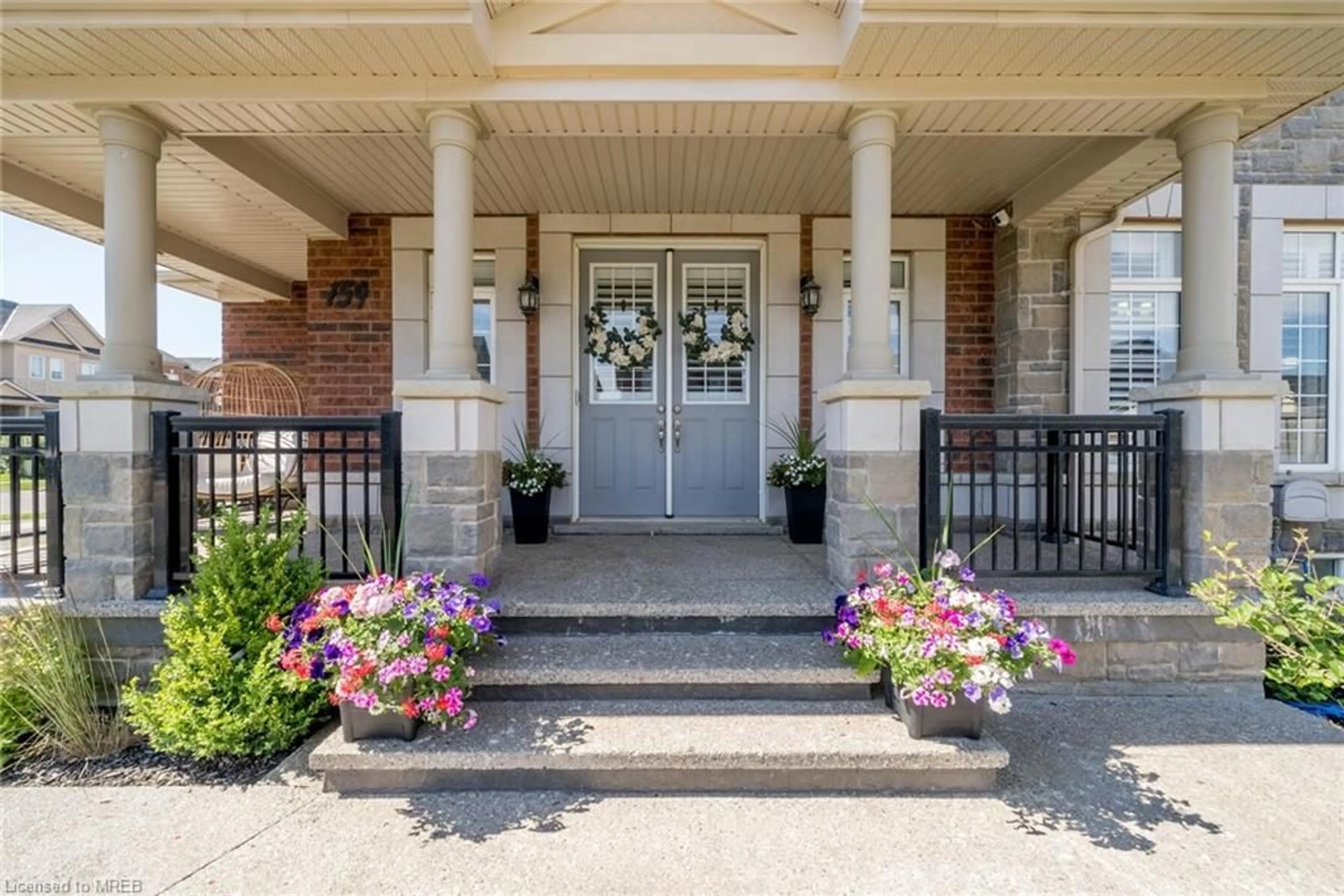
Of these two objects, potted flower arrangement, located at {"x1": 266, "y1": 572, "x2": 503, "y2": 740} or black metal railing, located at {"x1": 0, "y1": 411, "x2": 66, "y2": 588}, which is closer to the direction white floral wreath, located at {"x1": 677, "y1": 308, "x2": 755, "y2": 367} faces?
the potted flower arrangement

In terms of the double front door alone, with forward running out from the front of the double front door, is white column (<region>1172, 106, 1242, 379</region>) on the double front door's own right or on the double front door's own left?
on the double front door's own left

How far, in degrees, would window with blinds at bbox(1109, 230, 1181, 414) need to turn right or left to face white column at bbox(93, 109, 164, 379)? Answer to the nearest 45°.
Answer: approximately 45° to its right

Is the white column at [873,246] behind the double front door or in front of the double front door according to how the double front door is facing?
in front

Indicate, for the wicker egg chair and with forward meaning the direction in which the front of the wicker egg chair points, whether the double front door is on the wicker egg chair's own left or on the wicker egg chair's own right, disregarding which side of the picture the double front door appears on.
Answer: on the wicker egg chair's own left

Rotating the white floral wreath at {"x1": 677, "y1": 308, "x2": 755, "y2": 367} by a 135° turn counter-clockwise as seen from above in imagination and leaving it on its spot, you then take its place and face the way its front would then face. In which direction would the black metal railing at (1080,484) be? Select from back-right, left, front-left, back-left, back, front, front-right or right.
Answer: right

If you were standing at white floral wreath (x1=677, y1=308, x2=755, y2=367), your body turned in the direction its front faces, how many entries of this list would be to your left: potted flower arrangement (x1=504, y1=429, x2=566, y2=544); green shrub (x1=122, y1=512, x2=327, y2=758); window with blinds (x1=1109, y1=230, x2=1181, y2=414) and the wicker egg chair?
1

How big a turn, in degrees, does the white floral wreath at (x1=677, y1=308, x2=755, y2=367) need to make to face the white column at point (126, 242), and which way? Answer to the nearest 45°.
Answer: approximately 45° to its right

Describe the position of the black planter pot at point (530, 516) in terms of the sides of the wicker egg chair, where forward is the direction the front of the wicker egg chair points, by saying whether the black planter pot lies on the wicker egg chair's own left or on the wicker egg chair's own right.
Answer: on the wicker egg chair's own left

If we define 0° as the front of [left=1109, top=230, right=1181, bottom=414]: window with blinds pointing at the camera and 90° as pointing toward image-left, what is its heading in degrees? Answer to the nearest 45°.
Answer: approximately 0°

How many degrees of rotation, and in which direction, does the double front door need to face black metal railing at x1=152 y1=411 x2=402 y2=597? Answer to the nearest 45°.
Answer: approximately 45° to its right

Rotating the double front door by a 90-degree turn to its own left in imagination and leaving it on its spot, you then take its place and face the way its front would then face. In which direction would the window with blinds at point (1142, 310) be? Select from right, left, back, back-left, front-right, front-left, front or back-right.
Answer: front
